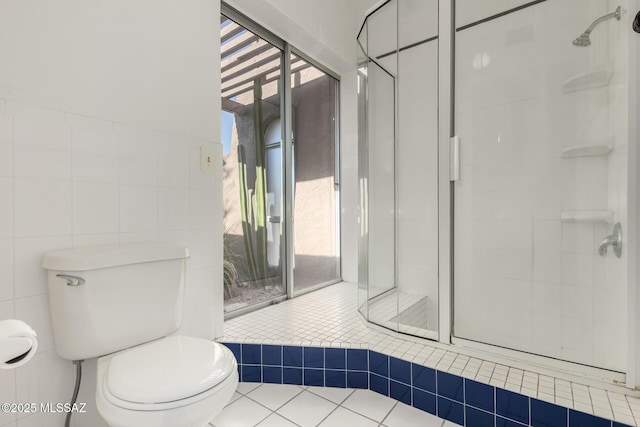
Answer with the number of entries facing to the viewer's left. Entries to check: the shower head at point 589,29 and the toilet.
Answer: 1

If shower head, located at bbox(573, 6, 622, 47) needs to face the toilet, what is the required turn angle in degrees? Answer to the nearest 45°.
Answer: approximately 45° to its left

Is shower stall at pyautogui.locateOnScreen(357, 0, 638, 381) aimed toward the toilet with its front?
yes

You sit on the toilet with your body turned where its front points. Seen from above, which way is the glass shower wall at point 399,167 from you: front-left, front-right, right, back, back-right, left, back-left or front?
front-left

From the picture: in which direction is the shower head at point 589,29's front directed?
to the viewer's left

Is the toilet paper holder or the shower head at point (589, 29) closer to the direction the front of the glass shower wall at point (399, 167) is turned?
the toilet paper holder

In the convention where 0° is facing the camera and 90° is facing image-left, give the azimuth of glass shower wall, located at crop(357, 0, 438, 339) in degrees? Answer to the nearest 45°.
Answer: approximately 45°

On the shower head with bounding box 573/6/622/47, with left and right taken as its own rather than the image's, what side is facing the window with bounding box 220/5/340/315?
front

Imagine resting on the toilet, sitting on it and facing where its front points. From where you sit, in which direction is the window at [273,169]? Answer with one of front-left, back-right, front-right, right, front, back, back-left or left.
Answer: left

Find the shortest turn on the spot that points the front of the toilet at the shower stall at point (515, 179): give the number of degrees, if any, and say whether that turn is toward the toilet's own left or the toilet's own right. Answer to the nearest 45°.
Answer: approximately 45° to the toilet's own left
